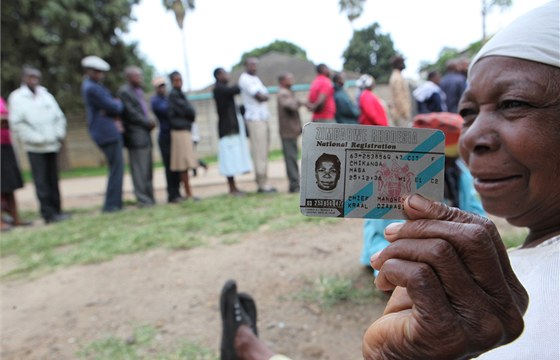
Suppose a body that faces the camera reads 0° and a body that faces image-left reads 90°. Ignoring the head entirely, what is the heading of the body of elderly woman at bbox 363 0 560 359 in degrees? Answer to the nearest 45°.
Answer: approximately 45°
